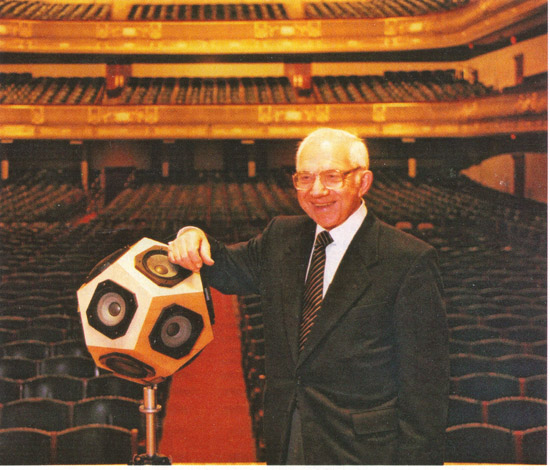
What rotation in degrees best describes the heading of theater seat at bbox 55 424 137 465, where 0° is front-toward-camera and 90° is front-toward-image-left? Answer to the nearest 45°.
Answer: approximately 0°

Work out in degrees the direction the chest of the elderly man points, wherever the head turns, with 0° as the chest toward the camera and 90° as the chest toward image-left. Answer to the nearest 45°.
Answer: approximately 45°

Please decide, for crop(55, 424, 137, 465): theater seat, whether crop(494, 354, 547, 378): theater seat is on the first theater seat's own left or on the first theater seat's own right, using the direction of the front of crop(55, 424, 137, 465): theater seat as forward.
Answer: on the first theater seat's own left

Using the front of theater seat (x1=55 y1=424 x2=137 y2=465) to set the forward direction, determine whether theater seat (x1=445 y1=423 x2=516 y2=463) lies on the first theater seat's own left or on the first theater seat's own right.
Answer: on the first theater seat's own left

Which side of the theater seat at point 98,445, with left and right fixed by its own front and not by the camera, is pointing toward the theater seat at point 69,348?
back

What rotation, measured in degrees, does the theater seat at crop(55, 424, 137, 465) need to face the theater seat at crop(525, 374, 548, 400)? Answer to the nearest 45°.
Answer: approximately 90° to its left

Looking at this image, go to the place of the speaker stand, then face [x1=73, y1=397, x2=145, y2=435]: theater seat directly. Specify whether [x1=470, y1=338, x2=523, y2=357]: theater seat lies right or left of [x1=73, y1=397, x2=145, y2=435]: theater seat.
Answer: right
